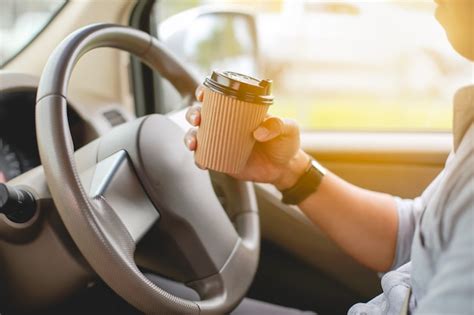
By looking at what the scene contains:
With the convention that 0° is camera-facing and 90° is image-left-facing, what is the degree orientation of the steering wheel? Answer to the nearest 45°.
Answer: approximately 315°
